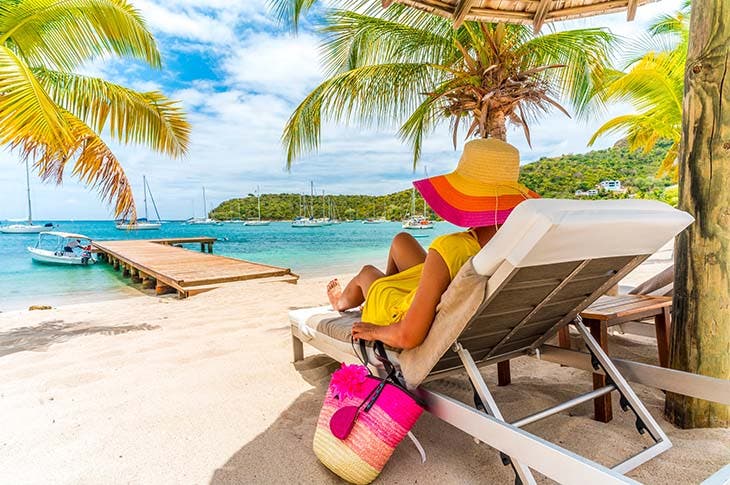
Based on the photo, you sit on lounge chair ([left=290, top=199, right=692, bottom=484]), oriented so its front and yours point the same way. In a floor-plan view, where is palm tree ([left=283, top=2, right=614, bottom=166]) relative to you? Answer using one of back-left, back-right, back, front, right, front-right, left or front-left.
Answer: front-right

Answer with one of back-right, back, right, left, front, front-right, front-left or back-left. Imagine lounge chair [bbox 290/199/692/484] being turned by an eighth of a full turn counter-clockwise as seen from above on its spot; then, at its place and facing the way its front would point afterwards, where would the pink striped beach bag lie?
front

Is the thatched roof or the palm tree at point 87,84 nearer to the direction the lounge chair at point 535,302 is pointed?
the palm tree

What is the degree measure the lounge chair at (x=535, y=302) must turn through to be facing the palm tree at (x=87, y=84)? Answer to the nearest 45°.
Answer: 0° — it already faces it

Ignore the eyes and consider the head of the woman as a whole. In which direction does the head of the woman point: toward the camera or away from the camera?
away from the camera

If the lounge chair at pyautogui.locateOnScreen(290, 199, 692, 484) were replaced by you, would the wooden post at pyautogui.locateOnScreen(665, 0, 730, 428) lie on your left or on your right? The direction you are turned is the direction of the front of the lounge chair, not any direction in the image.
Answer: on your right

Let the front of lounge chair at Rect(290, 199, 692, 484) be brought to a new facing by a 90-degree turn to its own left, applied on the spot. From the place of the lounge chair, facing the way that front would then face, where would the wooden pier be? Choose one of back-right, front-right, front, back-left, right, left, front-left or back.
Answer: right

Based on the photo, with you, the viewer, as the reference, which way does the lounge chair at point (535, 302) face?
facing away from the viewer and to the left of the viewer
